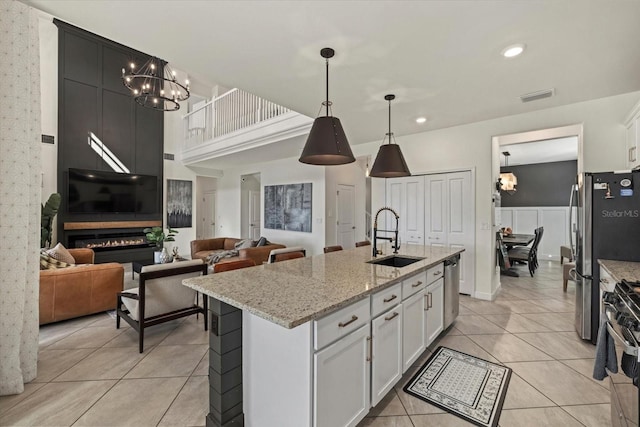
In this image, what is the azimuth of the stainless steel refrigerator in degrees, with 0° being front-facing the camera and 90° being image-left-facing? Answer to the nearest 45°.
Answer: approximately 90°

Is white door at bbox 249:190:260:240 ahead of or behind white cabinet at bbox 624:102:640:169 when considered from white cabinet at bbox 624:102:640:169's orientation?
ahead

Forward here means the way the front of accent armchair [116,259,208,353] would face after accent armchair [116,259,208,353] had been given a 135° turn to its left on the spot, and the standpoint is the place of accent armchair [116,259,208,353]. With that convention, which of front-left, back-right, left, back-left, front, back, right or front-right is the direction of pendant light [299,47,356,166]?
front-left

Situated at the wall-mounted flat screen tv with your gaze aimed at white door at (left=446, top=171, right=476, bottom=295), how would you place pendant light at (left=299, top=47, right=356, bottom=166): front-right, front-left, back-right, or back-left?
front-right

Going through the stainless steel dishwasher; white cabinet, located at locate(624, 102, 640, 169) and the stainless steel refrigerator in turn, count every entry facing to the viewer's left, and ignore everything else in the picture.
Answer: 2

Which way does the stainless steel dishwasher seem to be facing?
to the viewer's right

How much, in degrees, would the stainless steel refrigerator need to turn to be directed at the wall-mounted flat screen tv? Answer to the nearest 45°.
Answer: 0° — it already faces it

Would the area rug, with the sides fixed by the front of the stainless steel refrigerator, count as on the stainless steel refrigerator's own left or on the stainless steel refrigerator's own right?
on the stainless steel refrigerator's own left

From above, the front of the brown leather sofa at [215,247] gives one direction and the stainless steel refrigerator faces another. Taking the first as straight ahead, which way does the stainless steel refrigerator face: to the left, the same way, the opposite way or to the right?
to the right

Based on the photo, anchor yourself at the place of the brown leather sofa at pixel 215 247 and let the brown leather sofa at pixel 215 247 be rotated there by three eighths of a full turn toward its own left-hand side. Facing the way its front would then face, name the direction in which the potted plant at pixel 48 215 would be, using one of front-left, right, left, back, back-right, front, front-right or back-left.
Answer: back

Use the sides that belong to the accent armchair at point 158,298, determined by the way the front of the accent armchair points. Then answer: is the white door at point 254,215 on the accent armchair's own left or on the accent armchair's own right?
on the accent armchair's own right

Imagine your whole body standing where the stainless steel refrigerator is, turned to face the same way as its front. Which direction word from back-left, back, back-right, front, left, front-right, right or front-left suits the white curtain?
front-left

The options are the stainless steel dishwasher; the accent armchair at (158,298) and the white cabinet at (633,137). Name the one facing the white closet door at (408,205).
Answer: the white cabinet at (633,137)

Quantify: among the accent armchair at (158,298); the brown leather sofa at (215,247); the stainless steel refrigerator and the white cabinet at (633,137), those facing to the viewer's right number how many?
0

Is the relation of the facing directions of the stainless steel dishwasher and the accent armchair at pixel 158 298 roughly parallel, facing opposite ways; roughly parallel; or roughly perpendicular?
roughly parallel, facing opposite ways
